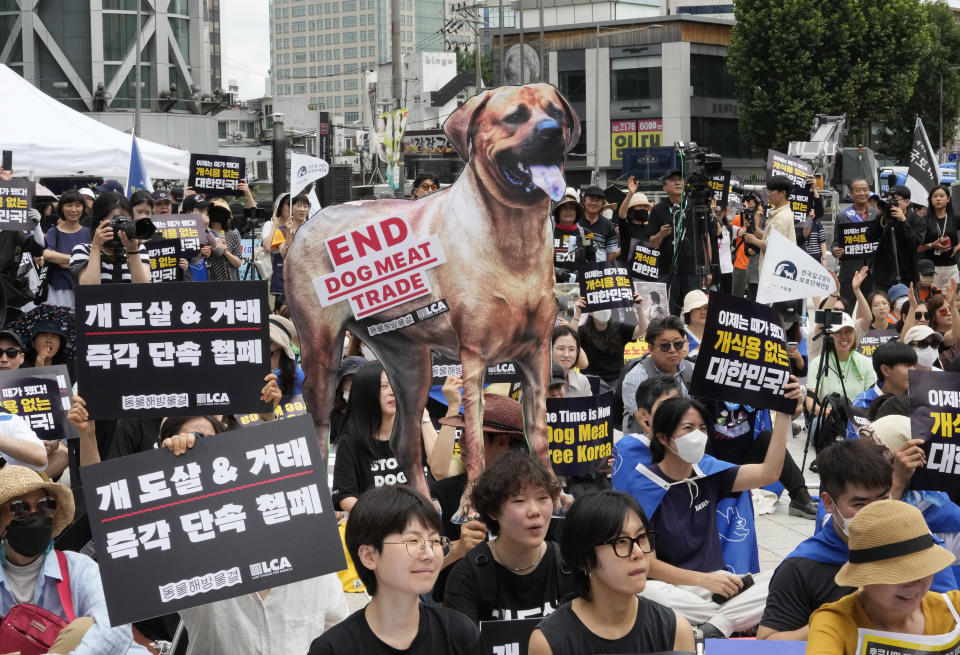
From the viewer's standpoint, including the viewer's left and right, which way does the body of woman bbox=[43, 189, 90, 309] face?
facing the viewer

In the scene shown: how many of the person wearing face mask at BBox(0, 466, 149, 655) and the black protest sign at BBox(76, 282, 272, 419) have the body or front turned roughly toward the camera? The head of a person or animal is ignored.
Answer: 2

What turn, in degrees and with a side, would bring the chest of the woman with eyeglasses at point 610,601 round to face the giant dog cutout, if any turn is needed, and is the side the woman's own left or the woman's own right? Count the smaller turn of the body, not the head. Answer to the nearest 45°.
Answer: approximately 135° to the woman's own left

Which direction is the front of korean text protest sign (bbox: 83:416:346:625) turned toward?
toward the camera

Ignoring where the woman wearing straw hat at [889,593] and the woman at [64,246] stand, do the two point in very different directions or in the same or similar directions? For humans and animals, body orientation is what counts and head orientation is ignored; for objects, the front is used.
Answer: same or similar directions

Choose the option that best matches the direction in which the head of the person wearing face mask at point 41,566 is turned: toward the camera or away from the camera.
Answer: toward the camera

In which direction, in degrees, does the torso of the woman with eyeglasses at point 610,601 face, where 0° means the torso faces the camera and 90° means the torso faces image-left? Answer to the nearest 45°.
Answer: approximately 315°

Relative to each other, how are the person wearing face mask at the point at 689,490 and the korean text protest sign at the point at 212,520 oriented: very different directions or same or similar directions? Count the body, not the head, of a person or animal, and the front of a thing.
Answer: same or similar directions

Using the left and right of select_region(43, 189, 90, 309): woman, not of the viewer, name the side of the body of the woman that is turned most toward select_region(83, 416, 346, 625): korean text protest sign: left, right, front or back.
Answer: front

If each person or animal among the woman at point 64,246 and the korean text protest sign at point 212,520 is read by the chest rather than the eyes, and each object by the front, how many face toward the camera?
2

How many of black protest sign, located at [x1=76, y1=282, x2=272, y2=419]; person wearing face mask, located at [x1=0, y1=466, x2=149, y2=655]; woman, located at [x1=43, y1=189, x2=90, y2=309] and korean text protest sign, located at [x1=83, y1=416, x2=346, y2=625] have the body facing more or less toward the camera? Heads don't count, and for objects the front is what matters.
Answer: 4

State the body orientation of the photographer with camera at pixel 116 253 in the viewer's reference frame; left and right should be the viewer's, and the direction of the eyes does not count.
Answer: facing the viewer and to the right of the viewer
